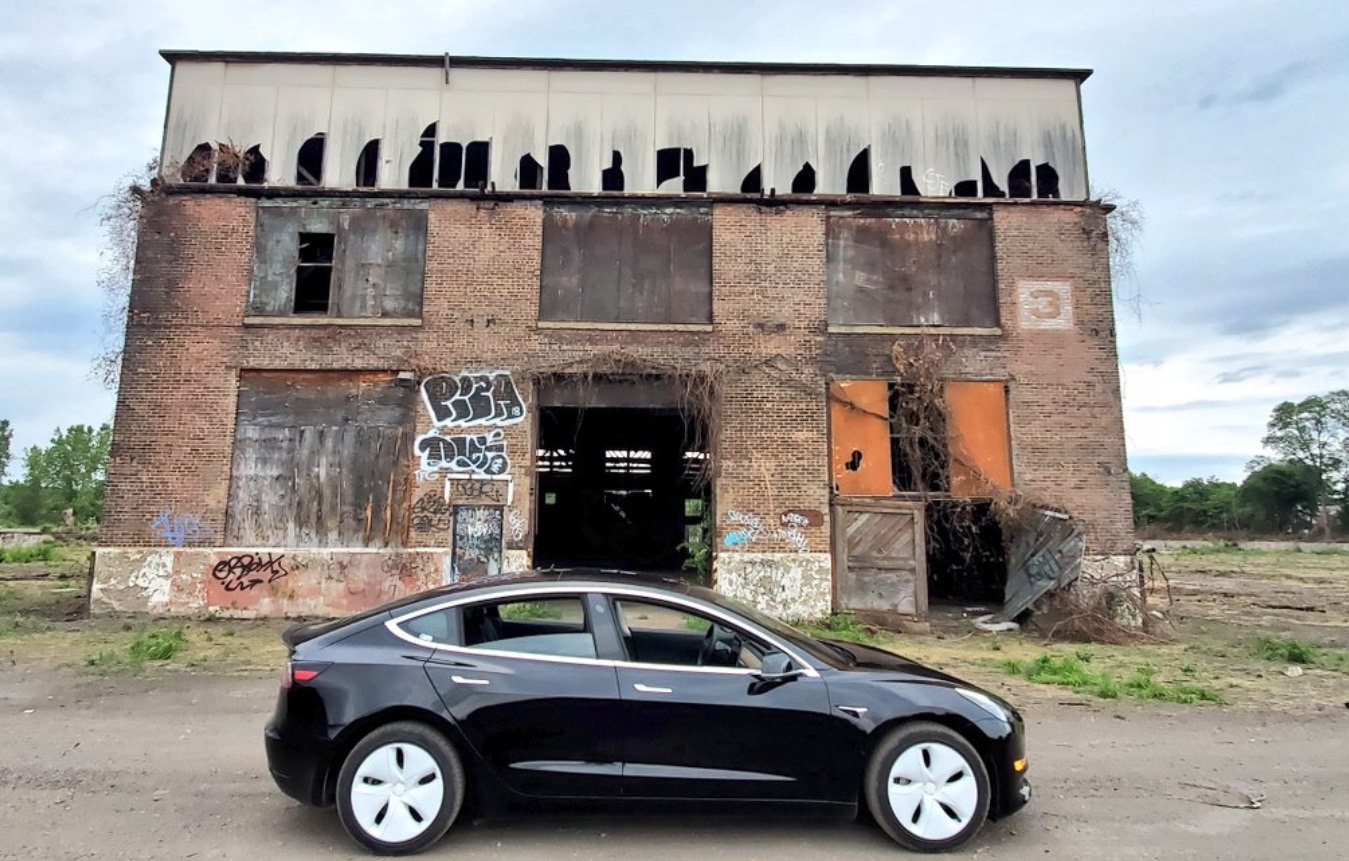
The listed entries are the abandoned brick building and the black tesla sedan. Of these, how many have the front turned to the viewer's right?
1

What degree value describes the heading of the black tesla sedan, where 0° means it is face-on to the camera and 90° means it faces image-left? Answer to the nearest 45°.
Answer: approximately 270°

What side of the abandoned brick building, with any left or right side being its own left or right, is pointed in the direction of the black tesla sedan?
front

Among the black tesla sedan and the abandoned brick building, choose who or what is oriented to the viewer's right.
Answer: the black tesla sedan

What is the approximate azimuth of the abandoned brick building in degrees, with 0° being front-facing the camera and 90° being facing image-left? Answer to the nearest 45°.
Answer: approximately 0°

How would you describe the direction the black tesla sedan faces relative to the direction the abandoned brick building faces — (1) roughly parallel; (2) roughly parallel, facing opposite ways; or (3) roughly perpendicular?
roughly perpendicular
